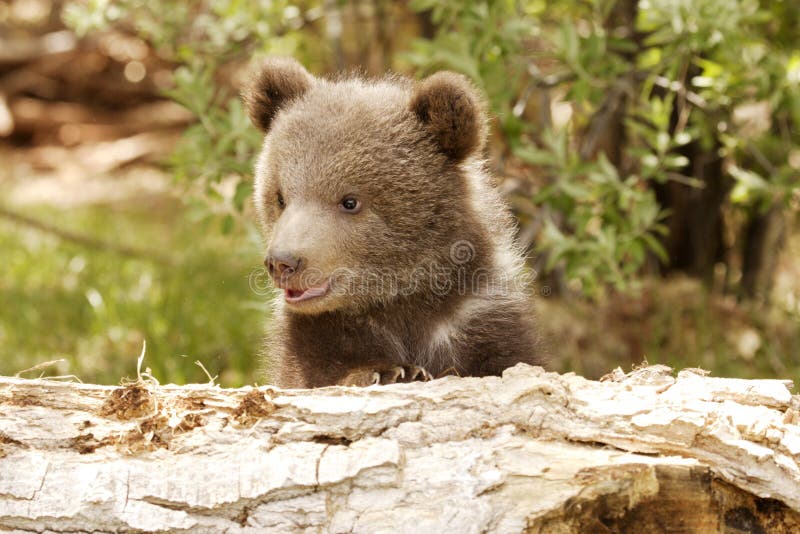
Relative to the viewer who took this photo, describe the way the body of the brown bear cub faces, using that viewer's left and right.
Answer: facing the viewer and to the left of the viewer
